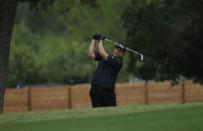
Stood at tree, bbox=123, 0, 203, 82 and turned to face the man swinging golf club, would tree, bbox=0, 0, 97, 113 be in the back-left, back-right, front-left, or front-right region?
front-right

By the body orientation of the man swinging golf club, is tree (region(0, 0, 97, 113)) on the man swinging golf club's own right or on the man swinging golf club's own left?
on the man swinging golf club's own right

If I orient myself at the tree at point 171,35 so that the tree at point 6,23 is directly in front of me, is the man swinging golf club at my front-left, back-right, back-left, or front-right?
front-left
